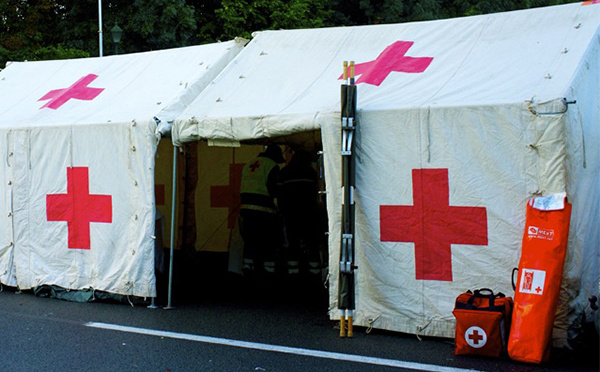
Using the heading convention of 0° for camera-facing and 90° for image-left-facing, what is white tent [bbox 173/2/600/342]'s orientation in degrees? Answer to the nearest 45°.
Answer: approximately 0°

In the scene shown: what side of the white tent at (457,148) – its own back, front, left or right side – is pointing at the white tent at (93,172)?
right

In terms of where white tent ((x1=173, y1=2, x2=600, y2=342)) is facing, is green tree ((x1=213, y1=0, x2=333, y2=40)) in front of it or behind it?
behind

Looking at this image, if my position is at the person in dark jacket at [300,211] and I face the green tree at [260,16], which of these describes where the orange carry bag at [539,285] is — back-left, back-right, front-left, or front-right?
back-right
